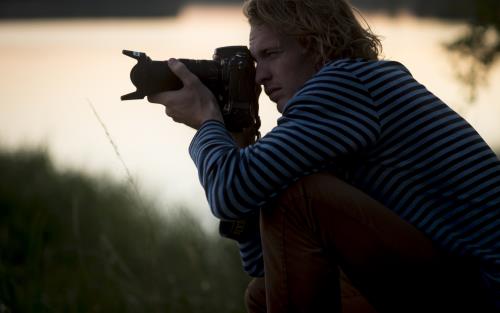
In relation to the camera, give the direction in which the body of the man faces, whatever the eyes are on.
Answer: to the viewer's left
